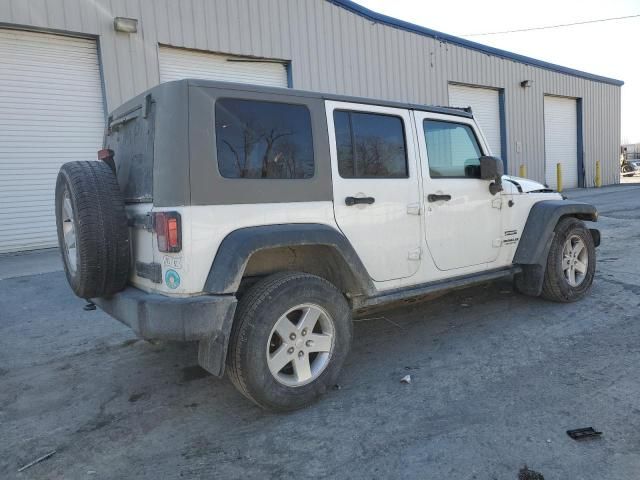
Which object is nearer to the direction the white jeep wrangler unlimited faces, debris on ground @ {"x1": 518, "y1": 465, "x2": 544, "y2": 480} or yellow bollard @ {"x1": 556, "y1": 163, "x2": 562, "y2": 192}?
the yellow bollard

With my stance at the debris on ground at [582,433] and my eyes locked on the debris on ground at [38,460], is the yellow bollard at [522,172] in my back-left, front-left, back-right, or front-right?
back-right

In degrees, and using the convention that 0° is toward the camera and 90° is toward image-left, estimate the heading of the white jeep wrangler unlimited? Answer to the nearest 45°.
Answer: approximately 225°

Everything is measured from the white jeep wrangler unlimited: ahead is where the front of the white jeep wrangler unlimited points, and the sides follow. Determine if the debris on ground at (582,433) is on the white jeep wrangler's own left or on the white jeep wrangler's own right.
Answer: on the white jeep wrangler's own right

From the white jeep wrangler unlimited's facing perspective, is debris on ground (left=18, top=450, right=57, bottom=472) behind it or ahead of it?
behind

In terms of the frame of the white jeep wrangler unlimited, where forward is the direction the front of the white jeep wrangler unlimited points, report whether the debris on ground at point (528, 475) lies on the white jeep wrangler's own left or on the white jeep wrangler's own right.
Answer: on the white jeep wrangler's own right

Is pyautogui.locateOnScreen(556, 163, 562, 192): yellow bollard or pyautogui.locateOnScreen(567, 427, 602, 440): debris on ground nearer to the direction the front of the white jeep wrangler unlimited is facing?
the yellow bollard

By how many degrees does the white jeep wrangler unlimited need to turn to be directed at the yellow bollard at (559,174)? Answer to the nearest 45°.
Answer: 0° — it already faces it
